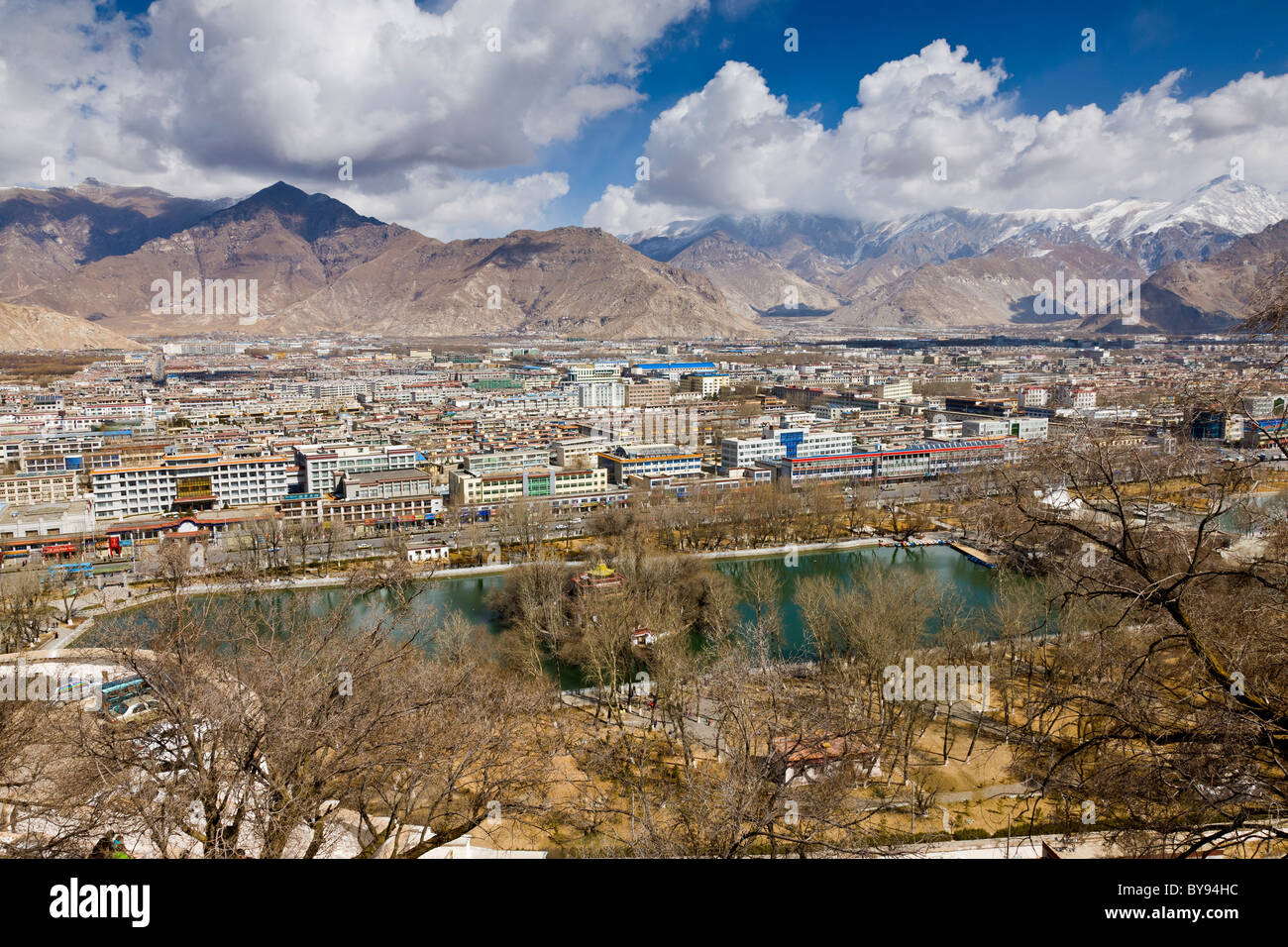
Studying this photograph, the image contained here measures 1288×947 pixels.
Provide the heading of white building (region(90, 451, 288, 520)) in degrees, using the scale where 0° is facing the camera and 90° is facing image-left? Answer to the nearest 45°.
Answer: approximately 0°

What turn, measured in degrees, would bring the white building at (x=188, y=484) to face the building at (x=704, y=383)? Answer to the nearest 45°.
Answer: approximately 135° to its left

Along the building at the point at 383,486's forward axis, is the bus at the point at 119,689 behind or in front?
in front

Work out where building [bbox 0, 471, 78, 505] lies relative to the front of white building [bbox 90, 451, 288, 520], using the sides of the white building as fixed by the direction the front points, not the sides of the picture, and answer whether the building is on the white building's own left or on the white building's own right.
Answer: on the white building's own right

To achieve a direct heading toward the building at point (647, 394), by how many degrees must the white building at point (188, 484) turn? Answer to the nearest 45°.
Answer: approximately 135° to its left

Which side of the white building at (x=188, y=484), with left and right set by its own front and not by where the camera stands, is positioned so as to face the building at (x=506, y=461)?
left

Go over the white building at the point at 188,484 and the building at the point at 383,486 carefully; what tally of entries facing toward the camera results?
2

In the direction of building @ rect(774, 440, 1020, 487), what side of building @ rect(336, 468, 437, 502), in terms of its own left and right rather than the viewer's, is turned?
left
